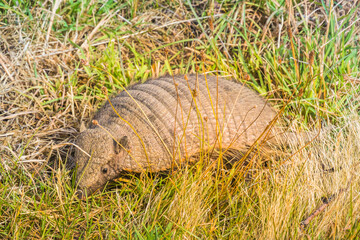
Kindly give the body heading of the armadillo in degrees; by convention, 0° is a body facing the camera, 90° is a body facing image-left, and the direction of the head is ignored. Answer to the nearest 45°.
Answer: approximately 45°
